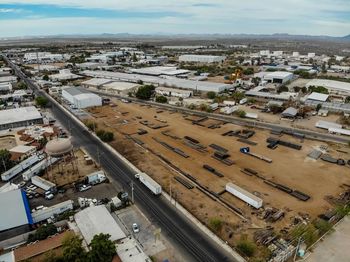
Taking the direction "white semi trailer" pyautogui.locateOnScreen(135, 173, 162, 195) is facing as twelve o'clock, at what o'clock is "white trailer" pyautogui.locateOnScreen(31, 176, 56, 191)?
The white trailer is roughly at 11 o'clock from the white semi trailer.

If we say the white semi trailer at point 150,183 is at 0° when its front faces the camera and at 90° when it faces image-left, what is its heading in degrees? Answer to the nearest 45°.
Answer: approximately 135°

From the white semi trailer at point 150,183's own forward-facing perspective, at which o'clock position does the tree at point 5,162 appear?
The tree is roughly at 11 o'clock from the white semi trailer.

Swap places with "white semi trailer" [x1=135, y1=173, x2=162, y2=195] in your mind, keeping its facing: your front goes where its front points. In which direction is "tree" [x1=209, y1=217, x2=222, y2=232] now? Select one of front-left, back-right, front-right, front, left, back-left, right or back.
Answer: back

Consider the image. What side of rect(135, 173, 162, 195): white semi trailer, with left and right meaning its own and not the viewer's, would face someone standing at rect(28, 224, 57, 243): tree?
left

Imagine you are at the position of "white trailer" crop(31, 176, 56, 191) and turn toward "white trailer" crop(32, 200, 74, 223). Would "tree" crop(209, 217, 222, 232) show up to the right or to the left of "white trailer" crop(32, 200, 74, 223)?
left

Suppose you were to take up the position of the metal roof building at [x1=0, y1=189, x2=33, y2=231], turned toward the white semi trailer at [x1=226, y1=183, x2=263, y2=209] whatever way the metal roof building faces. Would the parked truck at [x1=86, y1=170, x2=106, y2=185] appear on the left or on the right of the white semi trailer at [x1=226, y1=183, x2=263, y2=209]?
left
